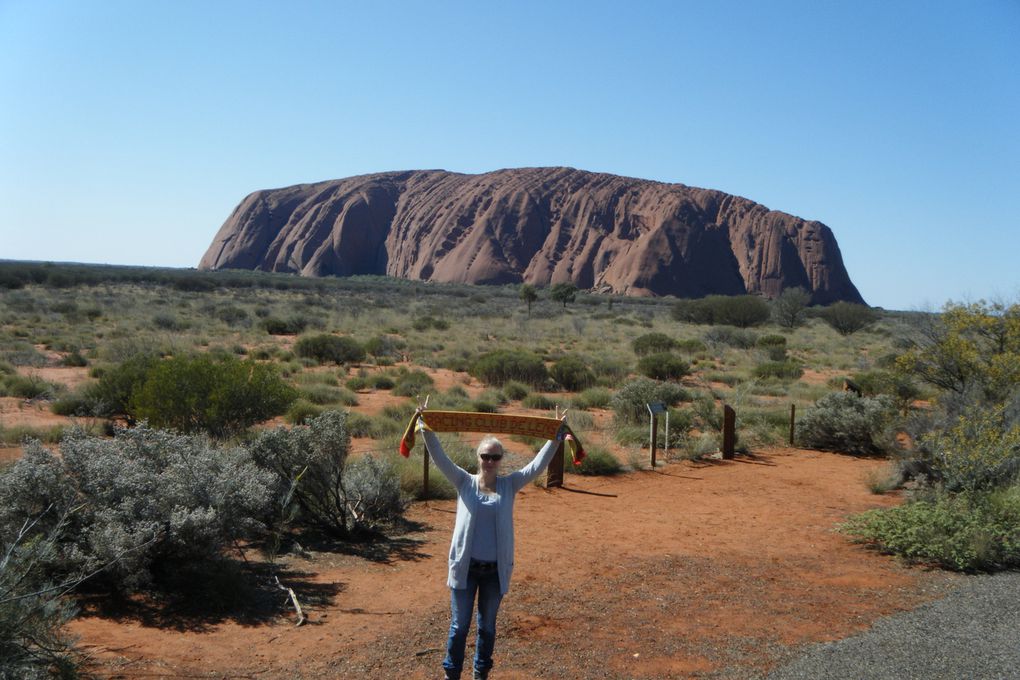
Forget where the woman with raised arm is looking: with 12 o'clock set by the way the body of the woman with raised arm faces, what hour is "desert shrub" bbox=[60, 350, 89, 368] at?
The desert shrub is roughly at 5 o'clock from the woman with raised arm.

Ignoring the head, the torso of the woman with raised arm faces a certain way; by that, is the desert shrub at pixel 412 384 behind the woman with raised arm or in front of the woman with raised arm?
behind

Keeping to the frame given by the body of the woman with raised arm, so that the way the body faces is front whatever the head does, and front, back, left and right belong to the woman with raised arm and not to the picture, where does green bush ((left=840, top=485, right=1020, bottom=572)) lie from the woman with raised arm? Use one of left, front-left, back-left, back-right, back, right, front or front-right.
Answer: back-left

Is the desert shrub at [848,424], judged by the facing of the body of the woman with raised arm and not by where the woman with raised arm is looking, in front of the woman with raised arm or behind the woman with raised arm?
behind

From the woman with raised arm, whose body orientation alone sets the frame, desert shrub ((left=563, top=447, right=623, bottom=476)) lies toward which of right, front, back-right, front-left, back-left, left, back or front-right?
back

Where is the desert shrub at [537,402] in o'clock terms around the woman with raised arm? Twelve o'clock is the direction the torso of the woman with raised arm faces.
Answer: The desert shrub is roughly at 6 o'clock from the woman with raised arm.

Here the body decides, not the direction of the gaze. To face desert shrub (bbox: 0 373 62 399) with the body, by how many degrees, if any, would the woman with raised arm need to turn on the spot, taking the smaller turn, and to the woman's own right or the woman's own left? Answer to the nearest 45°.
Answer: approximately 135° to the woman's own right

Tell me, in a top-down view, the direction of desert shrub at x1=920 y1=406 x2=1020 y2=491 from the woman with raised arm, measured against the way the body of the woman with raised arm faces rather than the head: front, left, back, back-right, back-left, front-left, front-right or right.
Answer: back-left

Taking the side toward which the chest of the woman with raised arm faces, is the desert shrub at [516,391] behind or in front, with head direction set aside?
behind

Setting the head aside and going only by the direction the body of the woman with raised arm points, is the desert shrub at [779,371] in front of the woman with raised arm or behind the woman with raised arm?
behind

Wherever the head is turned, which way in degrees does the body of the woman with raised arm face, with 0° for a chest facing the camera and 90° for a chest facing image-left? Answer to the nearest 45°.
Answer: approximately 0°
